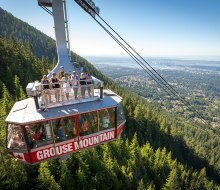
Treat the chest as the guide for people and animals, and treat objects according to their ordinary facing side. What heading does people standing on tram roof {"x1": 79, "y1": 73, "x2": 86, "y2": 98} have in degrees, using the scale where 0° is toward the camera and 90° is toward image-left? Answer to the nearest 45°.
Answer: approximately 0°

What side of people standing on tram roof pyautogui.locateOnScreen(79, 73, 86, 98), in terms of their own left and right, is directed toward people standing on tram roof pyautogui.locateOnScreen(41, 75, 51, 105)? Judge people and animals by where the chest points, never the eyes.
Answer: right

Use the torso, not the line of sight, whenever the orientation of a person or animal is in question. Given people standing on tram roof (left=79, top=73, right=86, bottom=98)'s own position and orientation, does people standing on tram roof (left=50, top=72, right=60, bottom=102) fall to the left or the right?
on their right

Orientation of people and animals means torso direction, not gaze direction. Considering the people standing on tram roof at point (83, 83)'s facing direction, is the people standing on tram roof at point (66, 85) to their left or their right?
on their right
